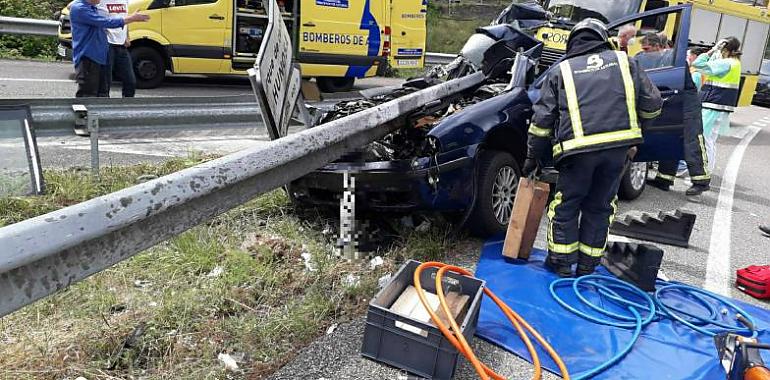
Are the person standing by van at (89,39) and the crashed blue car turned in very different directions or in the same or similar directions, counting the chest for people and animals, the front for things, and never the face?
very different directions

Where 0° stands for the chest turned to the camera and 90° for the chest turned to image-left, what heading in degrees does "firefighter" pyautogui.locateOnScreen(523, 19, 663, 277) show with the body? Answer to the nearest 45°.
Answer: approximately 180°

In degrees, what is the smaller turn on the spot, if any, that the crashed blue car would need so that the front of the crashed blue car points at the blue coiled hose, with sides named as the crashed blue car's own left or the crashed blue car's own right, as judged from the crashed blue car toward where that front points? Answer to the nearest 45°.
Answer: approximately 90° to the crashed blue car's own left

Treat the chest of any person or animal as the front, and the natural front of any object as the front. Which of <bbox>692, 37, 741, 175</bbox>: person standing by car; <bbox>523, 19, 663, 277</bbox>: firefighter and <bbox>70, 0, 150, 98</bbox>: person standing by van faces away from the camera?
the firefighter

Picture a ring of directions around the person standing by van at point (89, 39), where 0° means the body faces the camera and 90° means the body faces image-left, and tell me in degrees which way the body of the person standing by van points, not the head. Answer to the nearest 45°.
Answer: approximately 270°

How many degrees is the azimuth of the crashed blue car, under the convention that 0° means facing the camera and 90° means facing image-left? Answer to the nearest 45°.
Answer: approximately 45°

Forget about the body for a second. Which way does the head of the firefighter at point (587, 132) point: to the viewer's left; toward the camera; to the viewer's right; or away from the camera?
away from the camera

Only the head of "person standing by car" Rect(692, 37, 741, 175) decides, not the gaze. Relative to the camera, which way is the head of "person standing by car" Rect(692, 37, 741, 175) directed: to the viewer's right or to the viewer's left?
to the viewer's left
